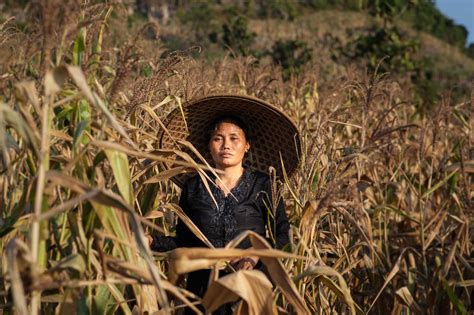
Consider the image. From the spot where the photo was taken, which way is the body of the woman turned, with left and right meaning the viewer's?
facing the viewer

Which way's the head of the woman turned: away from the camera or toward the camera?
toward the camera
